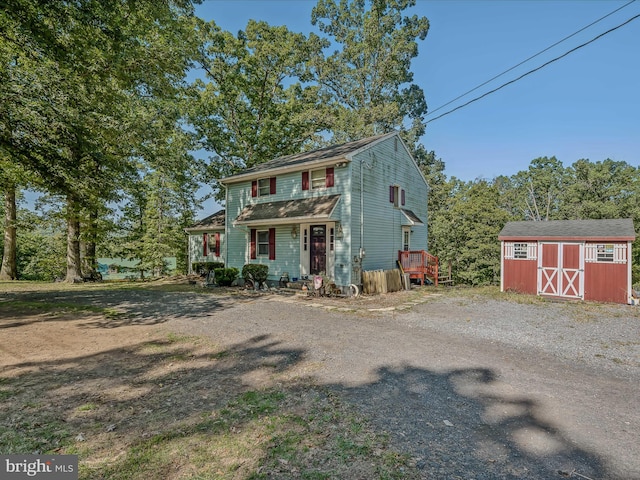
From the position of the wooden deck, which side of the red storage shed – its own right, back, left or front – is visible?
right

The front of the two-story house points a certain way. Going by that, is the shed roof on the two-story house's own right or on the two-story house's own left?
on the two-story house's own left

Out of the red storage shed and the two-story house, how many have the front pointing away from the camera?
0

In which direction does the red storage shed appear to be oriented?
toward the camera

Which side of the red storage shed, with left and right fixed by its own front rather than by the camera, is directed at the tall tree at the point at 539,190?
back

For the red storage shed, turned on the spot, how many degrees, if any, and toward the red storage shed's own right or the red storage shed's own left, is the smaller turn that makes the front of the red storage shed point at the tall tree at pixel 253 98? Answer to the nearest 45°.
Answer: approximately 90° to the red storage shed's own right

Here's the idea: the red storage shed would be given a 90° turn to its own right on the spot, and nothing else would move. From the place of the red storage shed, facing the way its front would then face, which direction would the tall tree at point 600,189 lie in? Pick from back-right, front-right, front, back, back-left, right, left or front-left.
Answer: right

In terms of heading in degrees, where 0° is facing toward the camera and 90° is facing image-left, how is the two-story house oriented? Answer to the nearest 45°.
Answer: approximately 45°
